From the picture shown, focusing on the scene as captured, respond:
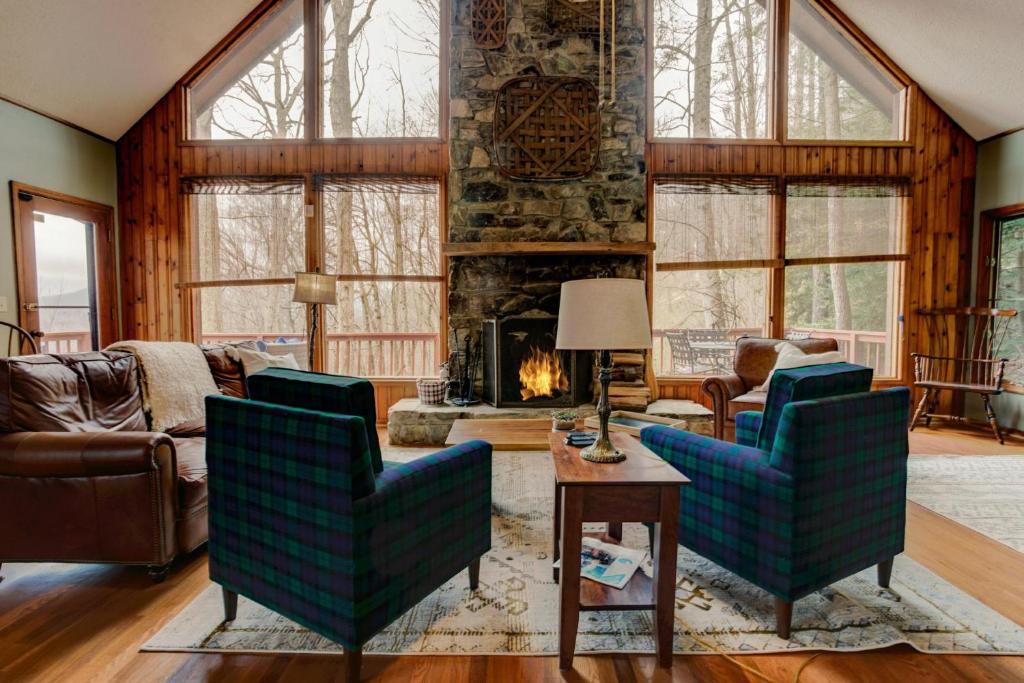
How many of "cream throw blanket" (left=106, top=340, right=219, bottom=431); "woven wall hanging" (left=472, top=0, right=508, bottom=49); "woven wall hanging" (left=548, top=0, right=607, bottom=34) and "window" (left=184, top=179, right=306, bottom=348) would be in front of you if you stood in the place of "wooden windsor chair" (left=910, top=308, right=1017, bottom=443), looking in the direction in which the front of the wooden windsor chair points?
4

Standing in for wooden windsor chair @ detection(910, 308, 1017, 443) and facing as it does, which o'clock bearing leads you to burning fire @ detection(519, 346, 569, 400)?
The burning fire is roughly at 2 o'clock from the wooden windsor chair.

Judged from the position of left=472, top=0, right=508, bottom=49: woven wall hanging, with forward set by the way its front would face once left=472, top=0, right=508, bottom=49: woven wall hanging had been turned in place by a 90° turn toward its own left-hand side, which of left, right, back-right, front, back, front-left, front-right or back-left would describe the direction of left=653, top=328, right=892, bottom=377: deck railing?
front

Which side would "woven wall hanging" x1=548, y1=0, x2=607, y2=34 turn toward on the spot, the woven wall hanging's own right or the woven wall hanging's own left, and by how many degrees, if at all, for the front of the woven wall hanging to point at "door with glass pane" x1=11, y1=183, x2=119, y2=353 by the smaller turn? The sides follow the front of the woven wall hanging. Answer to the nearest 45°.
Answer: approximately 90° to the woven wall hanging's own right

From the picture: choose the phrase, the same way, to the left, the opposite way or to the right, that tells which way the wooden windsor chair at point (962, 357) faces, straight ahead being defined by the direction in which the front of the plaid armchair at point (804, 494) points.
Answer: to the left

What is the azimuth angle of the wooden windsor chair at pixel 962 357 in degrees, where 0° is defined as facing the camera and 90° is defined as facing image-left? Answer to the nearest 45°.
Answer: approximately 45°

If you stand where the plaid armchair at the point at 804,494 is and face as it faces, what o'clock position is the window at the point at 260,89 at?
The window is roughly at 11 o'clock from the plaid armchair.

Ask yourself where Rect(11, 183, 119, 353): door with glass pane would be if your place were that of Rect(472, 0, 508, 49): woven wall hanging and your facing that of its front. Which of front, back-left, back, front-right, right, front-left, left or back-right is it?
right

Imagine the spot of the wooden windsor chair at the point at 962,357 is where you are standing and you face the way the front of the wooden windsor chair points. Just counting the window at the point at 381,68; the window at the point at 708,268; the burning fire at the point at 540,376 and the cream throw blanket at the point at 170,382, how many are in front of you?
4

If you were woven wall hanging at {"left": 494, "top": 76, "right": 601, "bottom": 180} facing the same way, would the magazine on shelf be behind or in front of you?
in front

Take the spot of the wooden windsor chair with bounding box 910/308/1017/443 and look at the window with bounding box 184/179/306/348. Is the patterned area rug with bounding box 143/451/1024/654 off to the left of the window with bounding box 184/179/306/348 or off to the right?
left

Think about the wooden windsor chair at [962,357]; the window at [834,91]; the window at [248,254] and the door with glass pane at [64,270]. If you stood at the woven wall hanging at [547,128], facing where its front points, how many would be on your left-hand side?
2

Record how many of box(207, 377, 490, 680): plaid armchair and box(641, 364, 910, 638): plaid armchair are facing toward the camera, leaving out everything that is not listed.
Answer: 0

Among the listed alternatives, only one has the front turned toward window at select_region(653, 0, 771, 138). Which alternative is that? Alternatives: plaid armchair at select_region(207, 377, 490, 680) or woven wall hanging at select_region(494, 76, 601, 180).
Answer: the plaid armchair

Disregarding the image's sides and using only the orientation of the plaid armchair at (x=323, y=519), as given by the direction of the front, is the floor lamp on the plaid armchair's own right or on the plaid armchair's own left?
on the plaid armchair's own left

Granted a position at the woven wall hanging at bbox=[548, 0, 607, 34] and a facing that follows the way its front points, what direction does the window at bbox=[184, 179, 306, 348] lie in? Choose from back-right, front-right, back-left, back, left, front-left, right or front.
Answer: right
